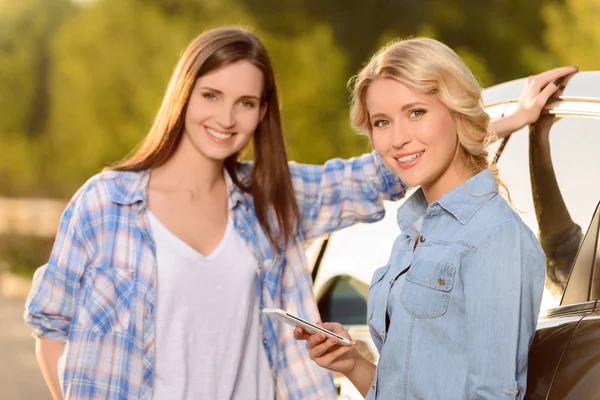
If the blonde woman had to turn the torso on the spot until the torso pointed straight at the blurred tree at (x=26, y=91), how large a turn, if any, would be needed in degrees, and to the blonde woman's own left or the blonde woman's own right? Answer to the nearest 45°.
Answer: approximately 90° to the blonde woman's own right

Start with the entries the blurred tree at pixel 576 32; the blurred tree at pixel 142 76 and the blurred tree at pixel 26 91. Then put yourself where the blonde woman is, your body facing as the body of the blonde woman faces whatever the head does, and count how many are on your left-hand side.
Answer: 0

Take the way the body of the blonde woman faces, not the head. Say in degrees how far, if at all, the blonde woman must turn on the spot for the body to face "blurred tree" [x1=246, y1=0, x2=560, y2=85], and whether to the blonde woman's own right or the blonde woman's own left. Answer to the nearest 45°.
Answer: approximately 135° to the blonde woman's own right

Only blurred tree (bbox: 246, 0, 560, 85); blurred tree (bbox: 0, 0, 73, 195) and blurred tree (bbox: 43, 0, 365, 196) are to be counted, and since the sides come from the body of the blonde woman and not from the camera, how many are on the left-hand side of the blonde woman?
0

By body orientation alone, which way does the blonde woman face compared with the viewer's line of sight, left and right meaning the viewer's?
facing the viewer and to the left of the viewer

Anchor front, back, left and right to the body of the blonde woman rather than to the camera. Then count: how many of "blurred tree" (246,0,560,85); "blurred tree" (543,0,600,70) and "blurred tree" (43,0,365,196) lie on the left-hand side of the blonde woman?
0

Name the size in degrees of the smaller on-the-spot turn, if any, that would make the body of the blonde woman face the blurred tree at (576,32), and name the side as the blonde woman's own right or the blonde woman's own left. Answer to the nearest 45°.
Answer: approximately 135° to the blonde woman's own right

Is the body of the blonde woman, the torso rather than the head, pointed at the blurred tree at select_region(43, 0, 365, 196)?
no
